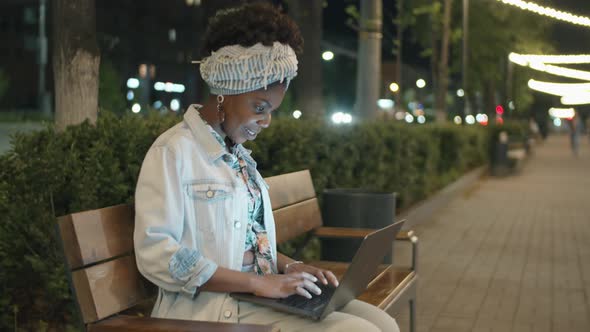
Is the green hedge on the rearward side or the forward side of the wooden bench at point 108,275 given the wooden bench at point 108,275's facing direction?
on the rearward side

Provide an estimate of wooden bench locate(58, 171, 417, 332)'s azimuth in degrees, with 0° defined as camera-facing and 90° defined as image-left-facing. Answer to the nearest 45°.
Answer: approximately 315°

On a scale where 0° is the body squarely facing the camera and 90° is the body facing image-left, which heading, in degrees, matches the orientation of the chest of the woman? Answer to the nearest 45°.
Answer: approximately 315°
